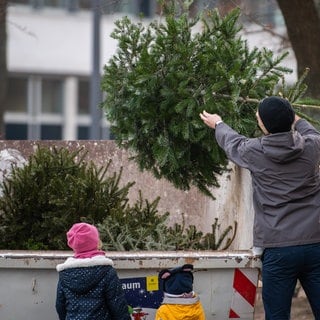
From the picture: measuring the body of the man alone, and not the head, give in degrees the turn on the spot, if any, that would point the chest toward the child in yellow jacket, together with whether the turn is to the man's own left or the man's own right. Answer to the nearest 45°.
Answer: approximately 90° to the man's own left

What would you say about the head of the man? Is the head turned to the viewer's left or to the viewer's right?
to the viewer's left

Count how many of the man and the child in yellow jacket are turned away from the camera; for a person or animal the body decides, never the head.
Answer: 2

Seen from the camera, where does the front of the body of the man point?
away from the camera

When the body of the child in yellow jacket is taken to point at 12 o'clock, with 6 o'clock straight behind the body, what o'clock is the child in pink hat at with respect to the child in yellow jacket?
The child in pink hat is roughly at 9 o'clock from the child in yellow jacket.

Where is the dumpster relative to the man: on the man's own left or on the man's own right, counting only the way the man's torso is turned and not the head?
on the man's own left

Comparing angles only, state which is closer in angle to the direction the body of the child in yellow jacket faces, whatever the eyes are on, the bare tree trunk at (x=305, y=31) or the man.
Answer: the bare tree trunk

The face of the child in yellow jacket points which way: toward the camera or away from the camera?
away from the camera

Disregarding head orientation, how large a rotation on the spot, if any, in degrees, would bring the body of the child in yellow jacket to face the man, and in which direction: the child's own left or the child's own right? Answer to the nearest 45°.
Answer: approximately 90° to the child's own right

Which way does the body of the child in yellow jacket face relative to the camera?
away from the camera

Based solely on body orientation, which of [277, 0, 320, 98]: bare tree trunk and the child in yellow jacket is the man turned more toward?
the bare tree trunk
